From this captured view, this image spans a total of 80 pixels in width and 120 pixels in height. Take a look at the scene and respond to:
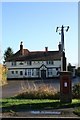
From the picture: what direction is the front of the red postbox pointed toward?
toward the camera

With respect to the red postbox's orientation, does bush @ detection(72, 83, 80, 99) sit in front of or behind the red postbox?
behind

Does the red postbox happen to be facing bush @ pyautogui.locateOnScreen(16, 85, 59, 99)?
no
